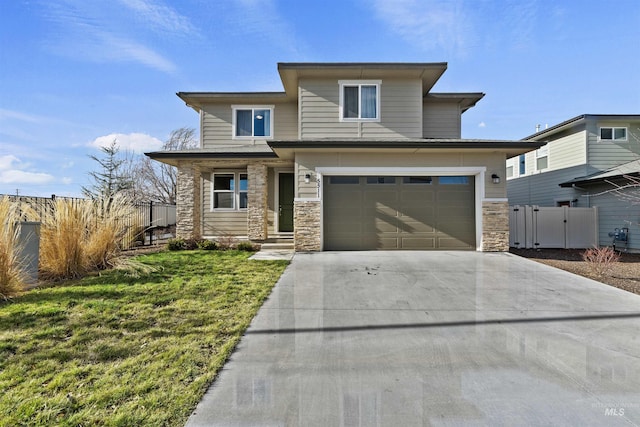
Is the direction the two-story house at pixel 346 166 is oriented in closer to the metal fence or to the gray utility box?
the gray utility box

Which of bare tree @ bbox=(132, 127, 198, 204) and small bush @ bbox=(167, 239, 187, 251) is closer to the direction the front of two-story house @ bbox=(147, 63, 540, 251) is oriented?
the small bush

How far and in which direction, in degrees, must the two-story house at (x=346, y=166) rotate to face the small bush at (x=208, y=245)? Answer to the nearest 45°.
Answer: approximately 90° to its right

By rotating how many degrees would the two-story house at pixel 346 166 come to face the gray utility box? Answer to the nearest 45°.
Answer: approximately 45° to its right

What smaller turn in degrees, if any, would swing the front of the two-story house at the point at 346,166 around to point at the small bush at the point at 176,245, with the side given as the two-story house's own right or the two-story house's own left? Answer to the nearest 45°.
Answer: approximately 90° to the two-story house's own right

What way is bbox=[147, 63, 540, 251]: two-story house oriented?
toward the camera

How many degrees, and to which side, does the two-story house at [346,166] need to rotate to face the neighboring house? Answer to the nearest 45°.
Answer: approximately 90° to its left

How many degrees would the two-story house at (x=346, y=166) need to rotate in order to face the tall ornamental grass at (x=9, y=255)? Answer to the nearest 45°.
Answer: approximately 45° to its right

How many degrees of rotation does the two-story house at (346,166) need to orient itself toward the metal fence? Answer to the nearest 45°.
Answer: approximately 90° to its right
